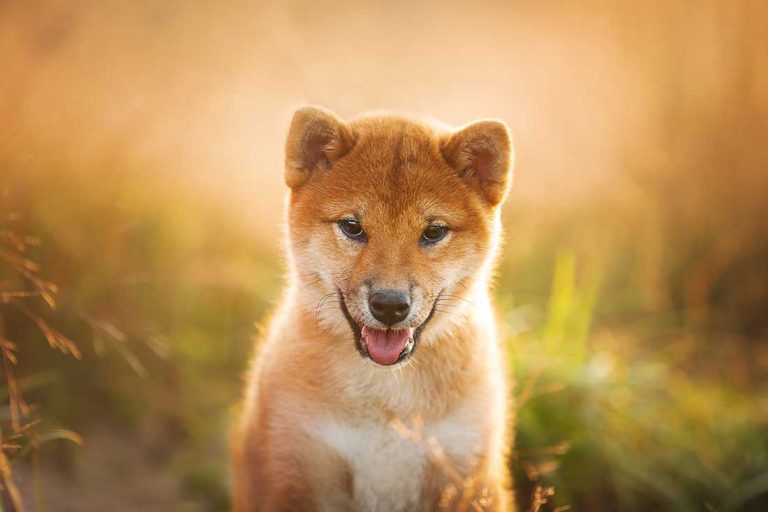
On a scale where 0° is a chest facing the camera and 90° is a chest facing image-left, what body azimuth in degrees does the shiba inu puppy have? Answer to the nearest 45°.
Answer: approximately 0°
